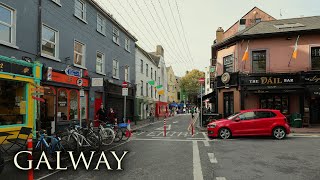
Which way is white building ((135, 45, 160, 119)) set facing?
to the viewer's right

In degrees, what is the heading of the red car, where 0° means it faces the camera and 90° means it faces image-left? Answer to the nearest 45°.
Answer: approximately 90°

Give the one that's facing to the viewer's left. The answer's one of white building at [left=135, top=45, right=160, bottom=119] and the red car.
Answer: the red car

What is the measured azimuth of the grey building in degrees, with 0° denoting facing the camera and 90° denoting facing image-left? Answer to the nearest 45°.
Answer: approximately 315°

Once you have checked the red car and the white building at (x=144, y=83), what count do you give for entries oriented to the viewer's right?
1

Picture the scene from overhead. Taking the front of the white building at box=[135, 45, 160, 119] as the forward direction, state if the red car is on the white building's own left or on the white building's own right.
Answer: on the white building's own right

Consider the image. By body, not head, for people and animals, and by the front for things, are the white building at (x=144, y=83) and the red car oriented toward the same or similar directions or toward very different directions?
very different directions

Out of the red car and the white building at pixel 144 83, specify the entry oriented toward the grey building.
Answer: the red car

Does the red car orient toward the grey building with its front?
yes

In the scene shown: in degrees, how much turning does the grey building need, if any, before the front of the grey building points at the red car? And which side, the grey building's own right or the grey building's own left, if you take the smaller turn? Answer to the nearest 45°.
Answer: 0° — it already faces it
